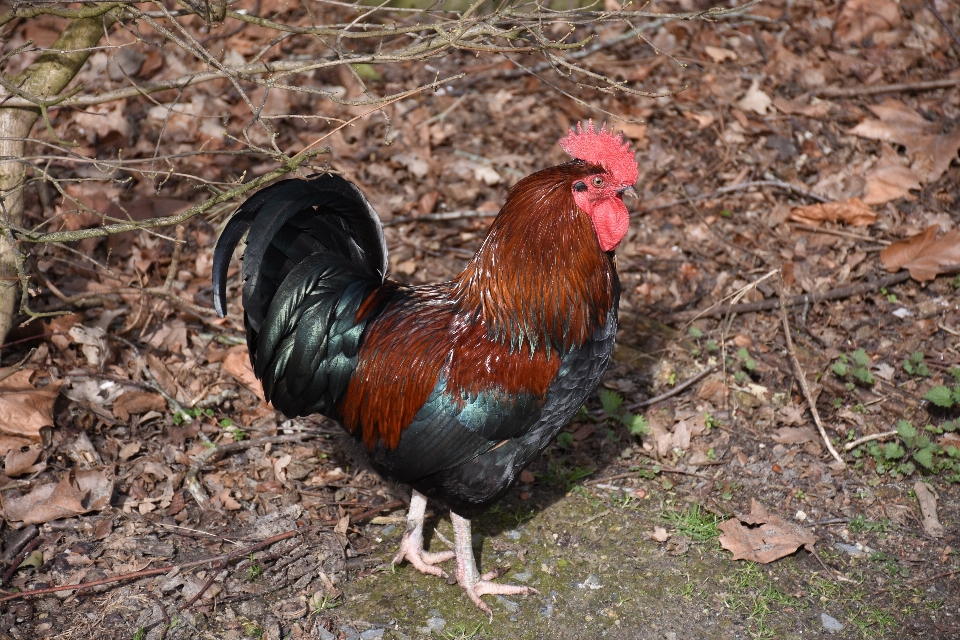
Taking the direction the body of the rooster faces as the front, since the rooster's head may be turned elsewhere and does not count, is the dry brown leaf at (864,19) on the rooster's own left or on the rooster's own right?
on the rooster's own left

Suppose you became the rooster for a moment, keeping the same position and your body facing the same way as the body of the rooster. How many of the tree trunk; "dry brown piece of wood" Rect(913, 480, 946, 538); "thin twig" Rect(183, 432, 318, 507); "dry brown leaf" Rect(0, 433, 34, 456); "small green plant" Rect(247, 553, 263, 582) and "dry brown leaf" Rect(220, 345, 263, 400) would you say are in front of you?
1

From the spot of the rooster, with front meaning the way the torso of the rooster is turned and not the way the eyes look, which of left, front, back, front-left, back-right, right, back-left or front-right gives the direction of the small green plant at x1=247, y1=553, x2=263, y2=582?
back

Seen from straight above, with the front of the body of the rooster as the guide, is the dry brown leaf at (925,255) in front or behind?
in front

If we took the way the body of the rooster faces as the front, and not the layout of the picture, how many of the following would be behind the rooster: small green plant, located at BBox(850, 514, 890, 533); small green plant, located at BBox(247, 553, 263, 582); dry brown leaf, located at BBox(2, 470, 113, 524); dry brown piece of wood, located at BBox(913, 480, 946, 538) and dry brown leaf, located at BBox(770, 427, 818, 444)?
2

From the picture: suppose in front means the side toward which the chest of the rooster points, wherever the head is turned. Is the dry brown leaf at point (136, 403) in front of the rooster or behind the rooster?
behind

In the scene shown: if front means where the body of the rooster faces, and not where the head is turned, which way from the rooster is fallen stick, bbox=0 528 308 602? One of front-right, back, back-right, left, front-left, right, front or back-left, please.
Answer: back

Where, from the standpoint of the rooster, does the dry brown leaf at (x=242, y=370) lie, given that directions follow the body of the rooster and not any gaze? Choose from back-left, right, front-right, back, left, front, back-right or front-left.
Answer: back-left

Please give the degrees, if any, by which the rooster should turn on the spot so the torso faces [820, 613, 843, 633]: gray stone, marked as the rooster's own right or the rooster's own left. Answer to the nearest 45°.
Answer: approximately 45° to the rooster's own right

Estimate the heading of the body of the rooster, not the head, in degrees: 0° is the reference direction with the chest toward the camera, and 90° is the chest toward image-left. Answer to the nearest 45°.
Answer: approximately 270°

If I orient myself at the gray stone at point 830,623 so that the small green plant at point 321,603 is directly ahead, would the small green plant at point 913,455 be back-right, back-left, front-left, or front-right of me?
back-right

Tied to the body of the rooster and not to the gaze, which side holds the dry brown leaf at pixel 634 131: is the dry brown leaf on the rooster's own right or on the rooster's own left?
on the rooster's own left

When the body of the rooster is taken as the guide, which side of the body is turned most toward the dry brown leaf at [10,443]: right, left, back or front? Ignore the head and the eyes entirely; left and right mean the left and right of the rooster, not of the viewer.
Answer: back

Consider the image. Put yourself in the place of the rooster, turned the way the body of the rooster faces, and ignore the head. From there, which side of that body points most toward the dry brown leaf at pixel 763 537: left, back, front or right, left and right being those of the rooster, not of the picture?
front

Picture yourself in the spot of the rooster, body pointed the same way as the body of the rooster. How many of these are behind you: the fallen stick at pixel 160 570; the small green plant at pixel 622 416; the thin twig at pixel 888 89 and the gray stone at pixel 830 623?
1

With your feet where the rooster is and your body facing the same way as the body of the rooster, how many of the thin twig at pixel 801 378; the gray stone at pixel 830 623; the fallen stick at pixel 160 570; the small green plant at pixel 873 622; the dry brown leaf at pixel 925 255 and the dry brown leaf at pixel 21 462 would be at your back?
2

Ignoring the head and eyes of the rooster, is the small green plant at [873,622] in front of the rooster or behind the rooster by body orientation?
in front

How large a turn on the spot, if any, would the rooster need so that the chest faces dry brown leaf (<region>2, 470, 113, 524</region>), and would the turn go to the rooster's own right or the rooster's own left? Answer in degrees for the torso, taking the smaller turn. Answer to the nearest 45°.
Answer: approximately 180°
